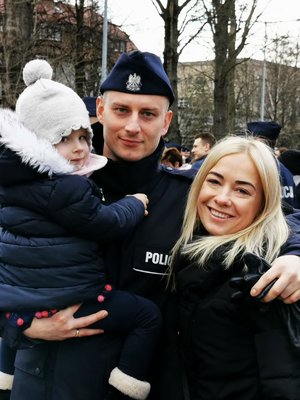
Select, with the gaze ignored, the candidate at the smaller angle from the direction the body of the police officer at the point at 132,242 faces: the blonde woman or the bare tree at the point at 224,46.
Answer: the blonde woman

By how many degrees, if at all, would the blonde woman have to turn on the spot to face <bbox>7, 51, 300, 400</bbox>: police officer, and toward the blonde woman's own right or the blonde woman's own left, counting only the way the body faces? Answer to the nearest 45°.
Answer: approximately 90° to the blonde woman's own right

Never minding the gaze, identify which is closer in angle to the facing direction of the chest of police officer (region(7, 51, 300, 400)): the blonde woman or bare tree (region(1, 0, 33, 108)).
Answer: the blonde woman

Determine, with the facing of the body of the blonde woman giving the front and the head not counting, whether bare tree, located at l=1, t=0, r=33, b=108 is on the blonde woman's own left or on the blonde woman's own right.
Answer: on the blonde woman's own right

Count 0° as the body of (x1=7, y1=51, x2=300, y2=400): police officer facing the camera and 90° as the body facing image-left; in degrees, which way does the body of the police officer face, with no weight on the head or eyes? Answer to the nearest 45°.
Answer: approximately 0°

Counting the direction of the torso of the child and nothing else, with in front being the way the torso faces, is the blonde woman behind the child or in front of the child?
in front

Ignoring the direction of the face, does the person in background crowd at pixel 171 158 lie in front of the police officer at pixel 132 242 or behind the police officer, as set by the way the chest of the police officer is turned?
behind

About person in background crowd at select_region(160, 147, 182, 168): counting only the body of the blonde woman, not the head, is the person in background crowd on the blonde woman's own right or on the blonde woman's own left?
on the blonde woman's own right

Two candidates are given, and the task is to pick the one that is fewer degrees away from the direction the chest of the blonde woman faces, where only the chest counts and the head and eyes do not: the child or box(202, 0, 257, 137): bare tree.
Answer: the child

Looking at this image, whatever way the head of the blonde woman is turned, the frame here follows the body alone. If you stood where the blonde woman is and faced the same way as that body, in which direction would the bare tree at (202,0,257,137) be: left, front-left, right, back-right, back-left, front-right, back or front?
back-right

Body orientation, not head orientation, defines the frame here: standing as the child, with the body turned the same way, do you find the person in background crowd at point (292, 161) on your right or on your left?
on your left

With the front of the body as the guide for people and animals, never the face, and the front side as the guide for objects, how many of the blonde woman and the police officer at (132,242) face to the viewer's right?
0

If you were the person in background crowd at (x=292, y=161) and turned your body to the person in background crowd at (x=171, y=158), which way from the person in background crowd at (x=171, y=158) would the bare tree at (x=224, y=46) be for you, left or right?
right
